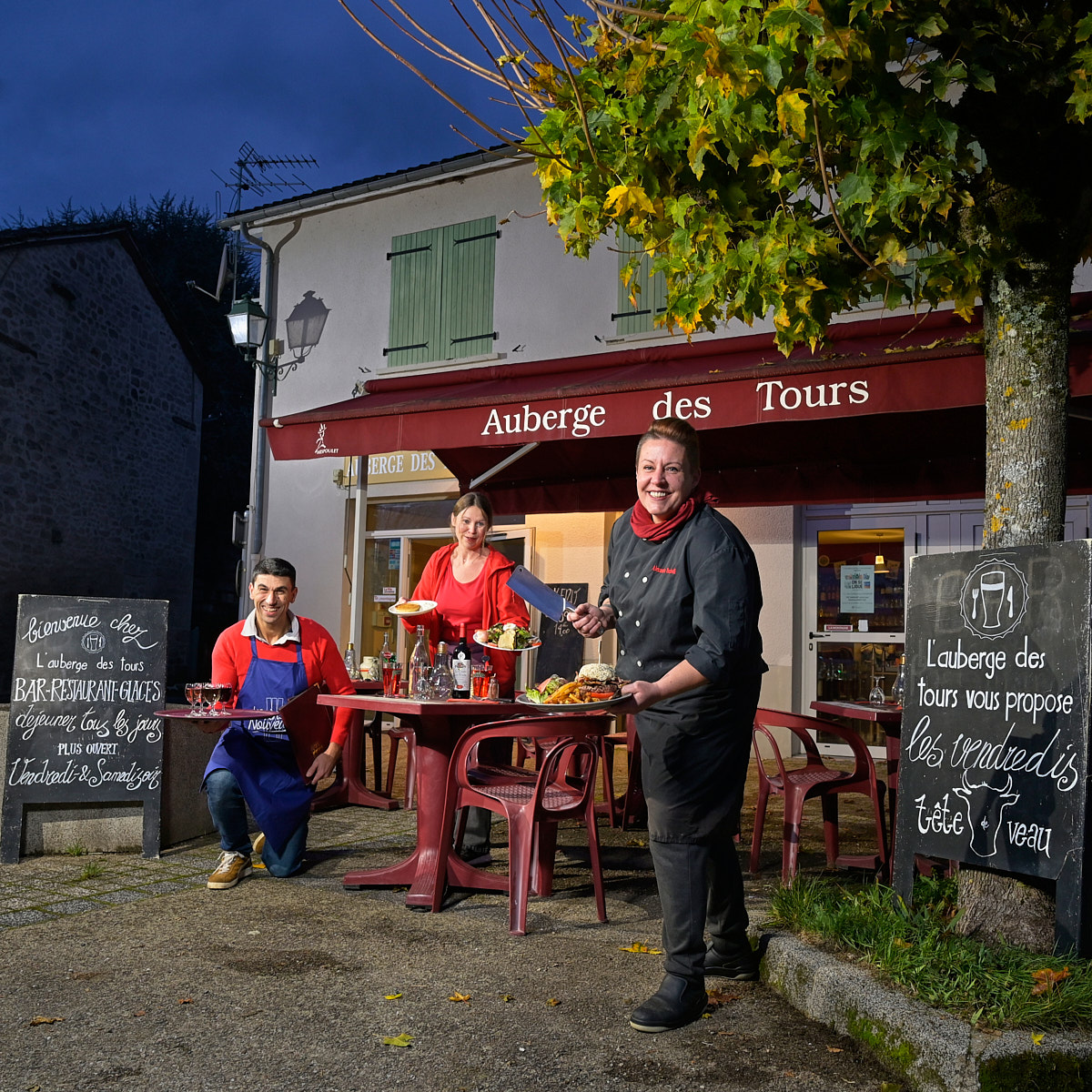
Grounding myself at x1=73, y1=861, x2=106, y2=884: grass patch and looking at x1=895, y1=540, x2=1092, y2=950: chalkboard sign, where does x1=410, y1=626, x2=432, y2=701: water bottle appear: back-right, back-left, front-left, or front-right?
front-left

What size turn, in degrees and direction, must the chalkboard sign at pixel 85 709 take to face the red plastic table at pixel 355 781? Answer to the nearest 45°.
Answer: approximately 135° to its left

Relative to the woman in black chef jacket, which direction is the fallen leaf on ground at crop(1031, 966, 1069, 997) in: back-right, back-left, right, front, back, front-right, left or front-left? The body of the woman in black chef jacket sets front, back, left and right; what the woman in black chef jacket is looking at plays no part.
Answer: back-left

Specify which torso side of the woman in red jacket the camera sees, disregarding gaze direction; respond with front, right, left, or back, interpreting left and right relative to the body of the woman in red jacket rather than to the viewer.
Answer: front

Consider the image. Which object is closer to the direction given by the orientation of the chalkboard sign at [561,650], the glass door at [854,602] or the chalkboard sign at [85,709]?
the chalkboard sign

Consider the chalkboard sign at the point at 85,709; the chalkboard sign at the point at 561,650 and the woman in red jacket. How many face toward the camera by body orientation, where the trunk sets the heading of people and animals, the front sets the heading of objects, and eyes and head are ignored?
3

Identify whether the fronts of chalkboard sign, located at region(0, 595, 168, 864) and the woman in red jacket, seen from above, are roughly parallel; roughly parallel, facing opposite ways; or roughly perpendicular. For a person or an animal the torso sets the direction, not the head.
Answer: roughly parallel

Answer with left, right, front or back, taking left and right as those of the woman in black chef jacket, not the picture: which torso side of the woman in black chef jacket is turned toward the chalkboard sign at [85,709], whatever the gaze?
right

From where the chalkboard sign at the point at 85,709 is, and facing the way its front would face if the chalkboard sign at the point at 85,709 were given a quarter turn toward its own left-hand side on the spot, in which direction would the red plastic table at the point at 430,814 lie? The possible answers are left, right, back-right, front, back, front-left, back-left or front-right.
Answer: front-right

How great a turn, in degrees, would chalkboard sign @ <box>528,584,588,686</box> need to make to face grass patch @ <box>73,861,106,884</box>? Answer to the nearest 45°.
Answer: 0° — it already faces it

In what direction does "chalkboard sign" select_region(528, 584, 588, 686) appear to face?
toward the camera

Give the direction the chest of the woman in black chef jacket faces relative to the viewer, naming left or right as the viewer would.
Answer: facing the viewer and to the left of the viewer

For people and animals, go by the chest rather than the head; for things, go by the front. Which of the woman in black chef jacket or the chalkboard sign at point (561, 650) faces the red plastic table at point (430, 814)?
the chalkboard sign

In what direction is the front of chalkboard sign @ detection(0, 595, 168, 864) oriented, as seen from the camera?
facing the viewer
